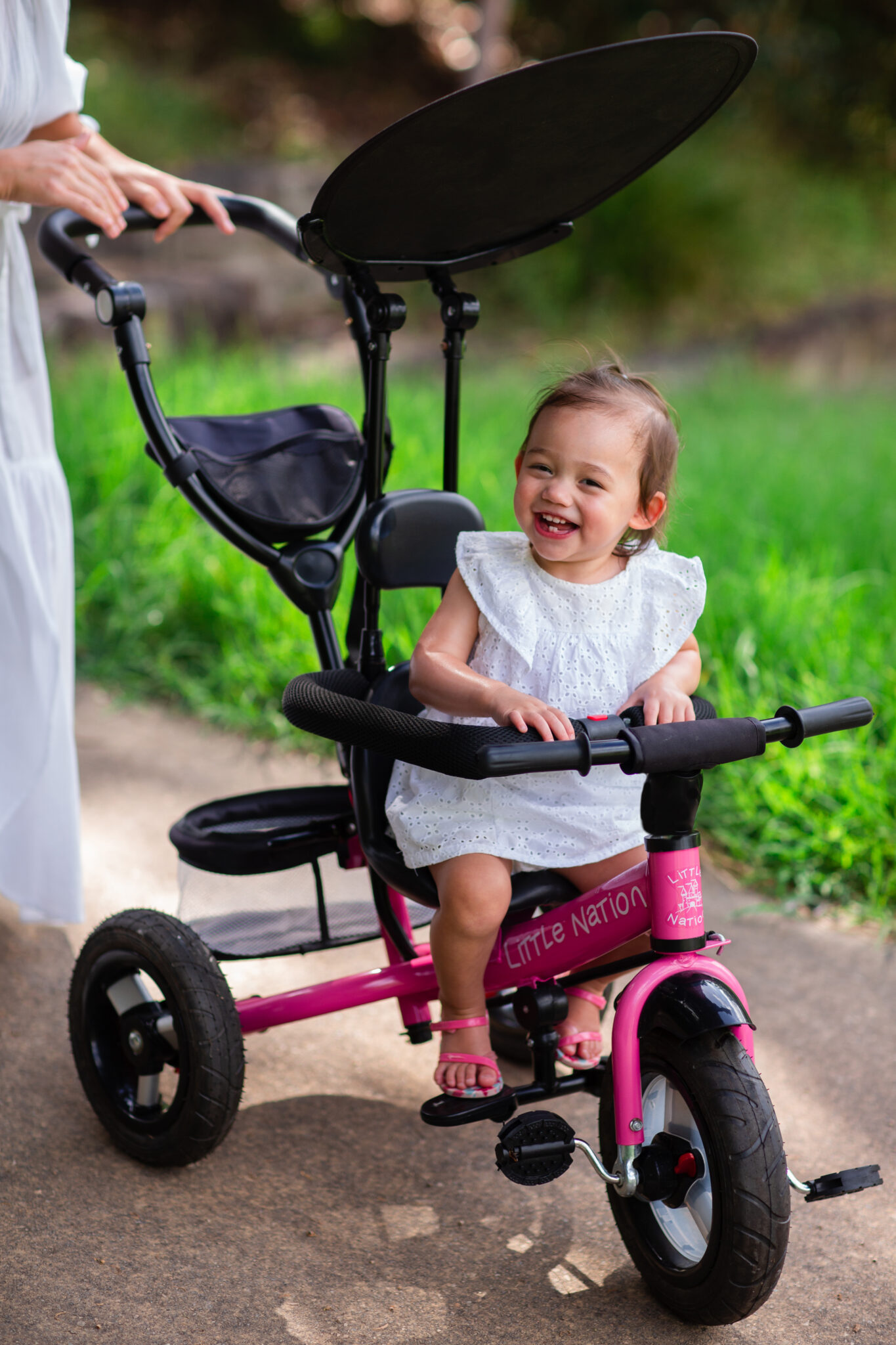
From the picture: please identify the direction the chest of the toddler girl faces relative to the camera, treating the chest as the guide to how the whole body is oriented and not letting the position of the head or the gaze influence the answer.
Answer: toward the camera
